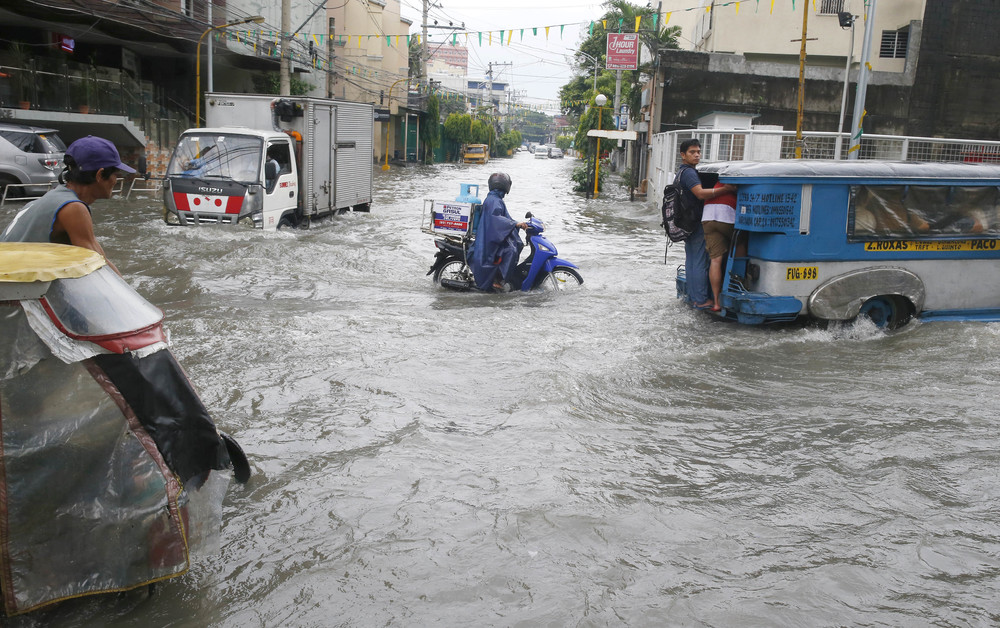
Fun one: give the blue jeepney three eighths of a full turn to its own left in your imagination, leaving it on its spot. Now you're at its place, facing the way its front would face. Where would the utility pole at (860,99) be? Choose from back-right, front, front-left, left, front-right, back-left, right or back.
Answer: front-right

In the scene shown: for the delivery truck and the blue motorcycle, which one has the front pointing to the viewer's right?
the blue motorcycle

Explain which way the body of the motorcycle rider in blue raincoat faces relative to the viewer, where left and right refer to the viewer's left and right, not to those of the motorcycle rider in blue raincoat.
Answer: facing to the right of the viewer

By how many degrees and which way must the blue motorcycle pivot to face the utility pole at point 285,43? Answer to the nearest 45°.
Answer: approximately 135° to its left

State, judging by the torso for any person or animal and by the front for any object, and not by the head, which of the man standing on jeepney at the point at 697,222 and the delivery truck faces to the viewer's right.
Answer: the man standing on jeepney

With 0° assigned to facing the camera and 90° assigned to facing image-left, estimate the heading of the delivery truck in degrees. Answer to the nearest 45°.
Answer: approximately 45°

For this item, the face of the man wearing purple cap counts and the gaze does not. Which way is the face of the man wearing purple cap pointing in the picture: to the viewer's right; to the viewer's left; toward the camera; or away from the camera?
to the viewer's right

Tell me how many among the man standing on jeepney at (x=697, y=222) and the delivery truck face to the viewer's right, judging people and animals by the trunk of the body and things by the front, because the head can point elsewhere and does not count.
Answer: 1

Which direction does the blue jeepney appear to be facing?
to the viewer's right

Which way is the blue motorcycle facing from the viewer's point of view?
to the viewer's right

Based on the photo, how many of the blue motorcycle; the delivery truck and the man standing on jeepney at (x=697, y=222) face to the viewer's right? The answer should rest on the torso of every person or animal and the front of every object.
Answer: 2

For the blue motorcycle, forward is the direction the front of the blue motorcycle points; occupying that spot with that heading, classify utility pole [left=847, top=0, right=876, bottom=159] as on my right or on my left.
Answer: on my left

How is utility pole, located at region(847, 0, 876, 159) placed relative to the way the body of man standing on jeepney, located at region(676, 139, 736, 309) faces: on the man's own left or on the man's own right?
on the man's own left

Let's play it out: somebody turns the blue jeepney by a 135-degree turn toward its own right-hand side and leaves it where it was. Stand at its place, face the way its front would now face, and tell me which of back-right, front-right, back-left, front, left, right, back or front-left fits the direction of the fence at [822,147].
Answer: back-right

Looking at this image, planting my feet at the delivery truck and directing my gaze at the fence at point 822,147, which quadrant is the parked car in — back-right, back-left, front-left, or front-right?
back-left
